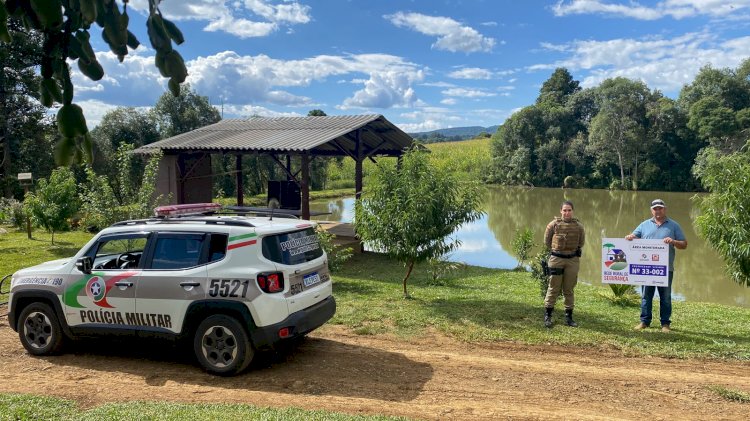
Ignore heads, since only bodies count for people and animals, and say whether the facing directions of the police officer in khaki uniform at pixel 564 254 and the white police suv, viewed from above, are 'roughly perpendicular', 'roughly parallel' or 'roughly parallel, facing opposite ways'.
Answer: roughly perpendicular

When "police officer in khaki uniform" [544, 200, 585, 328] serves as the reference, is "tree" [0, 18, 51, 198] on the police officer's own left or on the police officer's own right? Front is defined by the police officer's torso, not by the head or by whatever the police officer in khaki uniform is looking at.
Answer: on the police officer's own right

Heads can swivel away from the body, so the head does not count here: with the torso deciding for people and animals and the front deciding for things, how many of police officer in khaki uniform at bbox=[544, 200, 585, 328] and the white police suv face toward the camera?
1

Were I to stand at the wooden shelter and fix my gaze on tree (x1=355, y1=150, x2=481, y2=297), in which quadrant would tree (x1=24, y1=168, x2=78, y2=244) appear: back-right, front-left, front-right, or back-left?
back-right

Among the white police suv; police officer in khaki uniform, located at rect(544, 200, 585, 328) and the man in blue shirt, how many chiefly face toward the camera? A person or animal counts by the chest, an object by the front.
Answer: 2

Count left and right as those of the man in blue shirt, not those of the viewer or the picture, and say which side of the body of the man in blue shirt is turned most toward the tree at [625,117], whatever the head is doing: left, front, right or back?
back

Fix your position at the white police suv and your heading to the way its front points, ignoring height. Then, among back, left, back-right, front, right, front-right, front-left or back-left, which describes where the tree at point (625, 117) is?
right

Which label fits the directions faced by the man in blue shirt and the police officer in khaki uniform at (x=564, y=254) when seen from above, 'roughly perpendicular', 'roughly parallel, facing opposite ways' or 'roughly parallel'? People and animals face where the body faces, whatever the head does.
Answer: roughly parallel

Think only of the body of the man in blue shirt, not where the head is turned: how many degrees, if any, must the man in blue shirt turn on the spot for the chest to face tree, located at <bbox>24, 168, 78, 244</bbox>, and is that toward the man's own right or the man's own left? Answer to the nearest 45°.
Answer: approximately 90° to the man's own right

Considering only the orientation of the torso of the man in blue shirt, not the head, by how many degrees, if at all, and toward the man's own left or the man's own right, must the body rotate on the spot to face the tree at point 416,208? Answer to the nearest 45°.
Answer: approximately 90° to the man's own right

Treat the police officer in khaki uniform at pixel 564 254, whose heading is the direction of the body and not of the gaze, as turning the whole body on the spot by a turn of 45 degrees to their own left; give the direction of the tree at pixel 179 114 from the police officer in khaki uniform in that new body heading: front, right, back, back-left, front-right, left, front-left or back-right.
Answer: back

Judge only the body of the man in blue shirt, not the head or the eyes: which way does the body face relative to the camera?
toward the camera

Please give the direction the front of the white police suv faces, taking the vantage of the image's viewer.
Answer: facing away from the viewer and to the left of the viewer

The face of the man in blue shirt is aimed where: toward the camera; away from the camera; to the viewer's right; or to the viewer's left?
toward the camera

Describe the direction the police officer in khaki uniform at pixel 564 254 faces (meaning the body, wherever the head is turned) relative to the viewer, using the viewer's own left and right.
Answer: facing the viewer

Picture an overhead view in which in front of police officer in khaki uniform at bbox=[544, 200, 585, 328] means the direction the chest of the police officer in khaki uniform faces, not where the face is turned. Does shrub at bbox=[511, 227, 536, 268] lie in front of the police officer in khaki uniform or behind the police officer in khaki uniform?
behind

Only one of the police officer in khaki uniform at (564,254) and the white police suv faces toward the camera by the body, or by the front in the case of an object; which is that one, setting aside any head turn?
the police officer in khaki uniform
